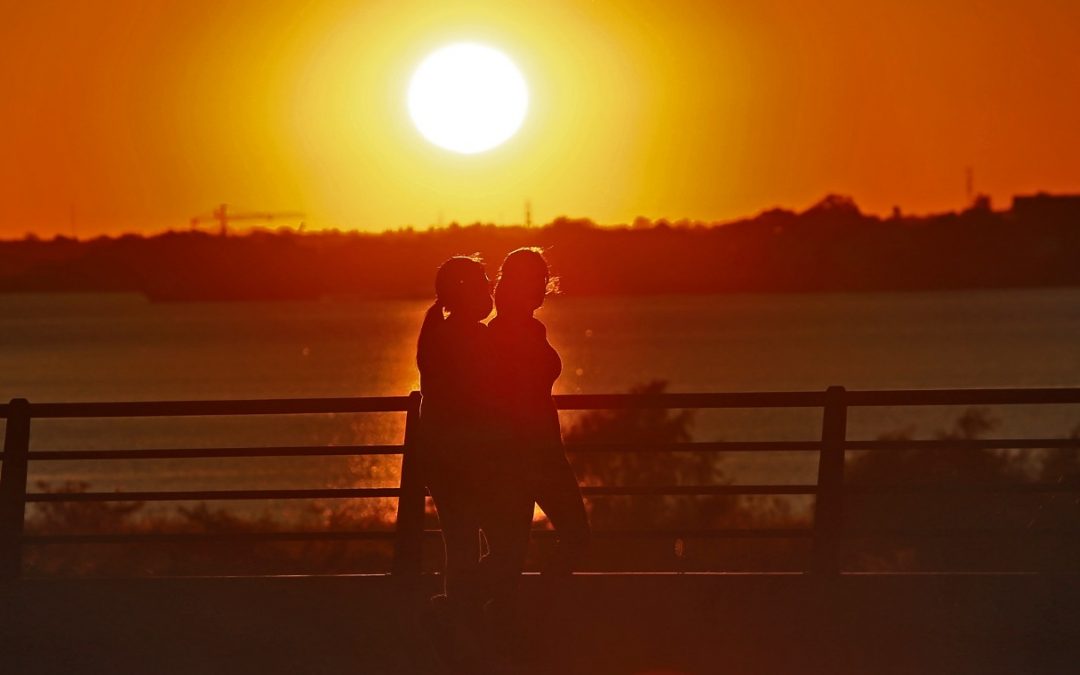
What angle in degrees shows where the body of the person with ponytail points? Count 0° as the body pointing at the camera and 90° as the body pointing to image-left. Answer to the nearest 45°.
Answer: approximately 270°

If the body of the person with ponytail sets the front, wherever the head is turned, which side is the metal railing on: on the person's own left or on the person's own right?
on the person's own left

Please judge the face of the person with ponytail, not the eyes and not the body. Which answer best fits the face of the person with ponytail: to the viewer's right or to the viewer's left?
to the viewer's right
